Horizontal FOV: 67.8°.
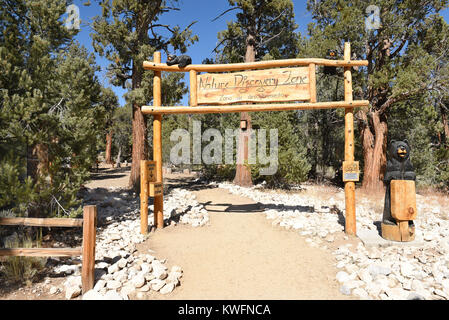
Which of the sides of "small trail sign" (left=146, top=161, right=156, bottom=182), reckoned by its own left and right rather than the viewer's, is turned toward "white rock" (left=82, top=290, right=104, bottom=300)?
front

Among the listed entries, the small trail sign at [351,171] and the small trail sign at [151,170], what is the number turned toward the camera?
2

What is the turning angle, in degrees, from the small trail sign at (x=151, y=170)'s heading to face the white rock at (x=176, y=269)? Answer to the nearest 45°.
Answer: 0° — it already faces it

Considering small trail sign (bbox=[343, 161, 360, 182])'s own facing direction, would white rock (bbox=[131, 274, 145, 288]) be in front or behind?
in front

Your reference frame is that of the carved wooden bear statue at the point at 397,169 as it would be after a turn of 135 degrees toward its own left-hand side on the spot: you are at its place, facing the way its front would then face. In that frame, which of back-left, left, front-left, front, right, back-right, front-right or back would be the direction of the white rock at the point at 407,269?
back-right

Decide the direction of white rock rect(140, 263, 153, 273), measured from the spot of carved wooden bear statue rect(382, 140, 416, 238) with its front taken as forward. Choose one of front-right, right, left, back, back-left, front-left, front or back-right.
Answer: front-right

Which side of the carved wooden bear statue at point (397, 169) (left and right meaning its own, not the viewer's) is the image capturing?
front

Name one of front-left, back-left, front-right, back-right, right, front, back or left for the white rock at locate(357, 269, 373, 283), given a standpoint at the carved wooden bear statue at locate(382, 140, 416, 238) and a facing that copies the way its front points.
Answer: front

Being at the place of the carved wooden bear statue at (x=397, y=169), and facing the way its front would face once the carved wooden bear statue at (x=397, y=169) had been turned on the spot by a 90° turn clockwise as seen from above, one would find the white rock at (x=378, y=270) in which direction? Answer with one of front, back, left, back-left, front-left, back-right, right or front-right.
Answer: left

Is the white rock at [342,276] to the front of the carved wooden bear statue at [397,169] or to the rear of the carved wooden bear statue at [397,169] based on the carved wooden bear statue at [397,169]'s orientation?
to the front

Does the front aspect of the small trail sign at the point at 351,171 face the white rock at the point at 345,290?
yes

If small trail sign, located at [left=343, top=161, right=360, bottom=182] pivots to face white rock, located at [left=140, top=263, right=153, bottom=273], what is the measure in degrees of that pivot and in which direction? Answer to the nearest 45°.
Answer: approximately 45° to its right

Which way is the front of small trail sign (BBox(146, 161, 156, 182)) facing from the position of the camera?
facing the viewer

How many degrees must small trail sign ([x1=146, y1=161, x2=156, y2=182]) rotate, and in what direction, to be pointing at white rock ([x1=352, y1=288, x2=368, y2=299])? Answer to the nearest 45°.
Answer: approximately 45° to its left

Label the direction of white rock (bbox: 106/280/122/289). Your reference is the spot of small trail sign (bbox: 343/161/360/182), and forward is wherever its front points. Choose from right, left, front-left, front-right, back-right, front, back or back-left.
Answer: front-right

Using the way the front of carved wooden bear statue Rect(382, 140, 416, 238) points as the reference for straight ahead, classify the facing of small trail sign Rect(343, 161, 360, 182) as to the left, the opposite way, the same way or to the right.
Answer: the same way

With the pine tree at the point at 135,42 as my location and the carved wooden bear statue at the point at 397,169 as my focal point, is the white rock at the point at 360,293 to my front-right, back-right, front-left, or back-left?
front-right
